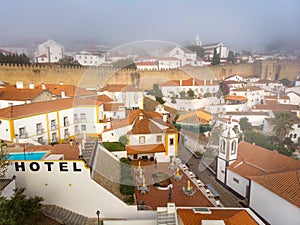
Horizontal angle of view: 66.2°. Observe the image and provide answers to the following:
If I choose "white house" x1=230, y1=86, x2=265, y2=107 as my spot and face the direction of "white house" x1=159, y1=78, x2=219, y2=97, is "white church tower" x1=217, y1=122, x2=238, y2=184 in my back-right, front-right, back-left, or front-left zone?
front-left

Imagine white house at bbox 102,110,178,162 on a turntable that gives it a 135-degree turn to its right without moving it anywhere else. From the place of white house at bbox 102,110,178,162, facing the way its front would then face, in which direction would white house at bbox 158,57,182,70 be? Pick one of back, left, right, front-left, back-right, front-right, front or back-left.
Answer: front-right

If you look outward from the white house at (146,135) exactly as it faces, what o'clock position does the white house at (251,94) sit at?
the white house at (251,94) is roughly at 7 o'clock from the white house at (146,135).

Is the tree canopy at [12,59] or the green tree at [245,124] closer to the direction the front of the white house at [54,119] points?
the green tree

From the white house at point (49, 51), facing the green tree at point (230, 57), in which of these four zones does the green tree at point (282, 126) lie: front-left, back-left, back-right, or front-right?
front-right

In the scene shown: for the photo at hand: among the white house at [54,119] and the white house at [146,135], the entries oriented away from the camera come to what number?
0

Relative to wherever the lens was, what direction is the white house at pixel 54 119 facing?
facing the viewer and to the right of the viewer

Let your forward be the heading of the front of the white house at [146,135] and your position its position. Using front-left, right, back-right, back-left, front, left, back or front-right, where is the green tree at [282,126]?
back-left

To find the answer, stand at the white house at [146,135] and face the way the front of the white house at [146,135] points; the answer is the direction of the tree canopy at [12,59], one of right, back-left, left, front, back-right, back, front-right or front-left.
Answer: back-right

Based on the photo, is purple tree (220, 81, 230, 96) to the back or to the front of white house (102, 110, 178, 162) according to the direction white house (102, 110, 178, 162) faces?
to the back

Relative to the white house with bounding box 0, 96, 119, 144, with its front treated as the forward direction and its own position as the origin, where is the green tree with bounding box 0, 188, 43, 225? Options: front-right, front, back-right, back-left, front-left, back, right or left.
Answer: front-right

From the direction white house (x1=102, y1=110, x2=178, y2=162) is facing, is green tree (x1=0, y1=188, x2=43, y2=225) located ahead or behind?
ahead

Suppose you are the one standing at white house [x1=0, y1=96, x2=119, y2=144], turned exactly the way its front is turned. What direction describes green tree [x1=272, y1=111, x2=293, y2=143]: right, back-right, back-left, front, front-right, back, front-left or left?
front-left

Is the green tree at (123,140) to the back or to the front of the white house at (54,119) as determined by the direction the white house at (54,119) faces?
to the front

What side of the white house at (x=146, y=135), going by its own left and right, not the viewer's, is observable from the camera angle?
front
